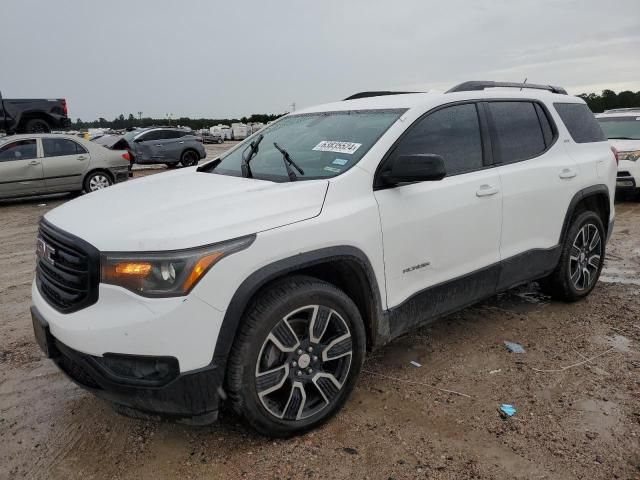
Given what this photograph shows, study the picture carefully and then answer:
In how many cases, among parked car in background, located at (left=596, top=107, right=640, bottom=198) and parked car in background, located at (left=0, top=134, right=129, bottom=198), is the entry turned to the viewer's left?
1

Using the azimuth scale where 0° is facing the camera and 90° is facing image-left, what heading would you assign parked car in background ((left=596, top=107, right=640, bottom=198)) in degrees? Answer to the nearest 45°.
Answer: approximately 0°

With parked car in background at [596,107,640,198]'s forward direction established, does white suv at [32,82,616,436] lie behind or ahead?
ahead

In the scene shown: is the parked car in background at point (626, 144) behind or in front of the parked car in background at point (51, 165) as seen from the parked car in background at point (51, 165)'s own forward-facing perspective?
behind

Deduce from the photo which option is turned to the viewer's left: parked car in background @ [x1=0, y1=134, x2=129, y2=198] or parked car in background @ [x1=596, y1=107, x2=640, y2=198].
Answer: parked car in background @ [x1=0, y1=134, x2=129, y2=198]

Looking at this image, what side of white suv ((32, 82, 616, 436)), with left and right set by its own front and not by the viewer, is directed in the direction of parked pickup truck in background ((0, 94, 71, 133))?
right

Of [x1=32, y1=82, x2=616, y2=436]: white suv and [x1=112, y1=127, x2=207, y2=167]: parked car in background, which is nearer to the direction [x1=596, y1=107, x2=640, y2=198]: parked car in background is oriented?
the white suv

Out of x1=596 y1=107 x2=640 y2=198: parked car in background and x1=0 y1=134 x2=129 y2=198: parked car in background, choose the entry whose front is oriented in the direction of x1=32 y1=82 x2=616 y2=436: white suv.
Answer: x1=596 y1=107 x2=640 y2=198: parked car in background

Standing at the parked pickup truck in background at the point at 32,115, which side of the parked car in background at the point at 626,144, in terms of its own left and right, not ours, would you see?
right

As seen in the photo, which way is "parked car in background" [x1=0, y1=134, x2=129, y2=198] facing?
to the viewer's left

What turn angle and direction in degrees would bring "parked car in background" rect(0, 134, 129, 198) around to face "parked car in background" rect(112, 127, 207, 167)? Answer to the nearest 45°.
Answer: approximately 135° to its right

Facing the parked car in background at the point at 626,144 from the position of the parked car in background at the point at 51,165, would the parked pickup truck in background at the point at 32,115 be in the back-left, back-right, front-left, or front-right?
back-left

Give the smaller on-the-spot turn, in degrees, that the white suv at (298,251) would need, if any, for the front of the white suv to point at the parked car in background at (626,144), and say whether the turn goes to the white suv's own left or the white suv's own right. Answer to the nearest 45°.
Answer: approximately 180°
